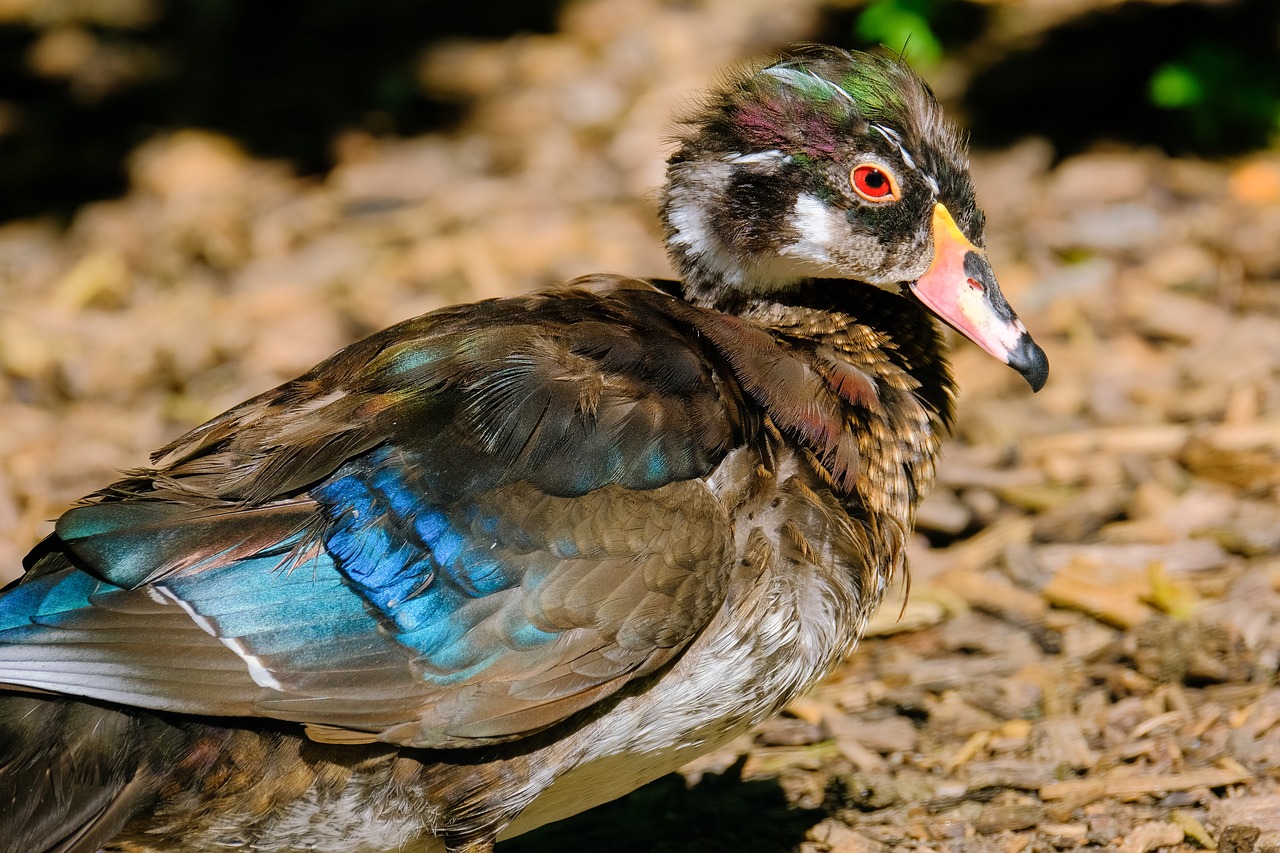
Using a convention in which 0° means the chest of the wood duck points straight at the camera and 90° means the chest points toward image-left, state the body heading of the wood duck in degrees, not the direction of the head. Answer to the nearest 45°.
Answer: approximately 270°
